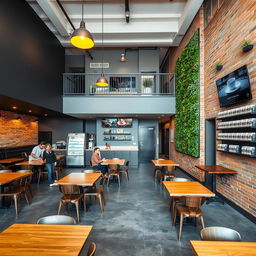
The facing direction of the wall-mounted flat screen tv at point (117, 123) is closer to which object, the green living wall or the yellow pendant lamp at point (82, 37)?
the yellow pendant lamp

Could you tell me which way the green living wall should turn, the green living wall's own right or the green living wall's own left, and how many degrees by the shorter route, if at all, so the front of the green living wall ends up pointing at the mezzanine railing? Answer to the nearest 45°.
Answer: approximately 45° to the green living wall's own right

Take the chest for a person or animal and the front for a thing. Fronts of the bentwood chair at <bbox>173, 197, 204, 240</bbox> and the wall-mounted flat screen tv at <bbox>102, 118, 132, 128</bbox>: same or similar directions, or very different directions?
very different directions

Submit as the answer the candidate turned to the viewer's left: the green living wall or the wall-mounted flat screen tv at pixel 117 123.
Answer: the green living wall

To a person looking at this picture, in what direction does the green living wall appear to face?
facing to the left of the viewer

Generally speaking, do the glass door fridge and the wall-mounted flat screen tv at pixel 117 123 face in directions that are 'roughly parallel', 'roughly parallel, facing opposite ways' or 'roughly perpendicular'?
roughly parallel

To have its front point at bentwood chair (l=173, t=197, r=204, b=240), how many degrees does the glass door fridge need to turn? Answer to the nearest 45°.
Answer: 0° — it already faces it

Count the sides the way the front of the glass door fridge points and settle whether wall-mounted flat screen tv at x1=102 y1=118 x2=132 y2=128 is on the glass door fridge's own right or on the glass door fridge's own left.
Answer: on the glass door fridge's own left

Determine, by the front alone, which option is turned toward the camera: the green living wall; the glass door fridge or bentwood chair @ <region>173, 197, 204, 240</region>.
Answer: the glass door fridge

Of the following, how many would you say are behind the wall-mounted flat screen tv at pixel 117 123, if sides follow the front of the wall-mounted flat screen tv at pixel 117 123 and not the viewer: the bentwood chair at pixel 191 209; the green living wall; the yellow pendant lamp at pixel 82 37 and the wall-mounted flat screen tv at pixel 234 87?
0

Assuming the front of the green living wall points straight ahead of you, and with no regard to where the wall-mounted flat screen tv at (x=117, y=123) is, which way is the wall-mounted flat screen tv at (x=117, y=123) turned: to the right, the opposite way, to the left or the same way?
to the left

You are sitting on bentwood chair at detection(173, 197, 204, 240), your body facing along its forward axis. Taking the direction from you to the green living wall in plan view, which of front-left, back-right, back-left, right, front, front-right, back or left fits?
front-right

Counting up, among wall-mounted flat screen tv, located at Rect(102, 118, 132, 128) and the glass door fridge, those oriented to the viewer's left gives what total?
0

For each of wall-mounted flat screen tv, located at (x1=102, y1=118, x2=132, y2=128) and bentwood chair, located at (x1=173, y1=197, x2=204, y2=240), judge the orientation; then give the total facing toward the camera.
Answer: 1

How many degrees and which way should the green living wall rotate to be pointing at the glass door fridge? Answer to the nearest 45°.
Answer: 0° — it already faces it

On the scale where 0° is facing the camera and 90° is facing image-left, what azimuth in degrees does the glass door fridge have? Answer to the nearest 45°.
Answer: approximately 0°

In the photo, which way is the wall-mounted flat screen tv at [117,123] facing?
toward the camera

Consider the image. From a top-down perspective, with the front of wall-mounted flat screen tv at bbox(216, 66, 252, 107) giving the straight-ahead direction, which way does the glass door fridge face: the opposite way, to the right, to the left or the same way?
to the left

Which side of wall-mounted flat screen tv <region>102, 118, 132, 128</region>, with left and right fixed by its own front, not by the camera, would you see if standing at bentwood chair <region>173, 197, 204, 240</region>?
front
